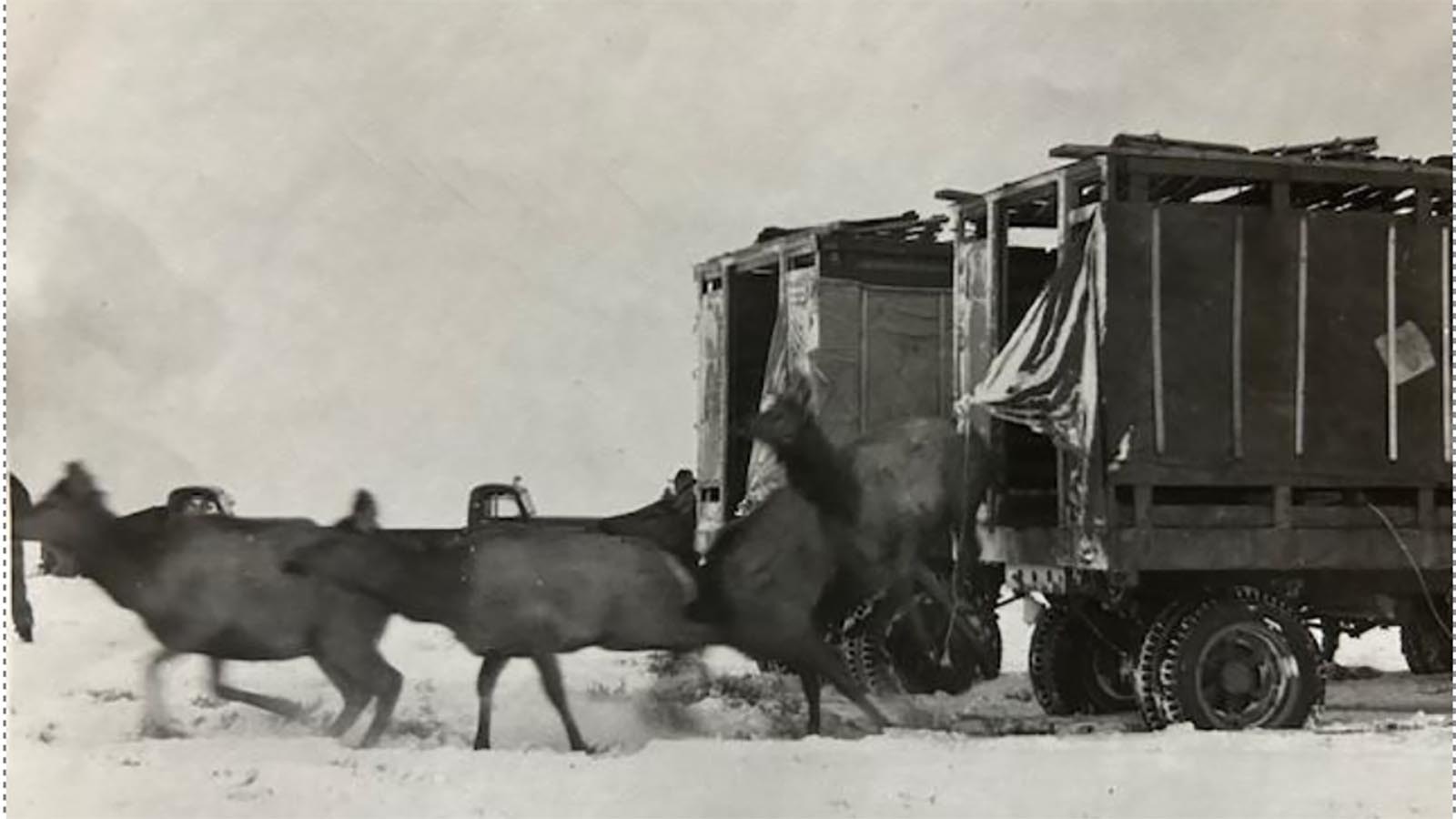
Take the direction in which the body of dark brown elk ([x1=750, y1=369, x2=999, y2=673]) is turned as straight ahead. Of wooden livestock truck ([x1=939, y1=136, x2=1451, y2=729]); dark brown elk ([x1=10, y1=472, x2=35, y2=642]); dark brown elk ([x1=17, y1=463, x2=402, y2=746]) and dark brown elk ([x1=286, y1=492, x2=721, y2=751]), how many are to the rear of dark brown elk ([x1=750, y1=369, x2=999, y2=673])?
1

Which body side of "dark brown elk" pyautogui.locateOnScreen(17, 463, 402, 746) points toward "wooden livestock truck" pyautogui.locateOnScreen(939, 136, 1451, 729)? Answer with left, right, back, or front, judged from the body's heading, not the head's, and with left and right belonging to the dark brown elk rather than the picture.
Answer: back

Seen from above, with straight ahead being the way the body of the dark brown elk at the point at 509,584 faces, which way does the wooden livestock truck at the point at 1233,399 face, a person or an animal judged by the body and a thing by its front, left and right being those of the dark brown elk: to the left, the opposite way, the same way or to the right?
the opposite way

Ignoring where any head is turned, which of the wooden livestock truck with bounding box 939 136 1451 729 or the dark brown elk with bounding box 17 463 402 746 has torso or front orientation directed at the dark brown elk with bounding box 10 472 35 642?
the dark brown elk with bounding box 17 463 402 746

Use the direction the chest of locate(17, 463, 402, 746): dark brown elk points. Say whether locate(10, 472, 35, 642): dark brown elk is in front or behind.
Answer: in front

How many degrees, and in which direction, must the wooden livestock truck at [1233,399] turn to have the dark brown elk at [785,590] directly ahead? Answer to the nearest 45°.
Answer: approximately 135° to its left

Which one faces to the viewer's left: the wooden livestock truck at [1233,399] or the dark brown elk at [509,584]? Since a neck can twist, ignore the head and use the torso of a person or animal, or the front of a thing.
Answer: the dark brown elk

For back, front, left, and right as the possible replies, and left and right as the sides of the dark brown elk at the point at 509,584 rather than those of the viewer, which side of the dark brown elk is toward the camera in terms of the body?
left

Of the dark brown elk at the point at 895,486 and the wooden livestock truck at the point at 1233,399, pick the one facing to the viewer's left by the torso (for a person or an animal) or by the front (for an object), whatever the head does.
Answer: the dark brown elk

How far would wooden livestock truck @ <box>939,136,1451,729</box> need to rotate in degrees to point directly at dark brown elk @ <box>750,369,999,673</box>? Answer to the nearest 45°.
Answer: approximately 135° to its left

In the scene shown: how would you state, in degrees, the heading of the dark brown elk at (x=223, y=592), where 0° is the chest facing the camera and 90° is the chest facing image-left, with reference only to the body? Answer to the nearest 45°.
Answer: approximately 90°

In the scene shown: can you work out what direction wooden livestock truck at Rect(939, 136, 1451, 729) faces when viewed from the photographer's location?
facing away from the viewer and to the right of the viewer

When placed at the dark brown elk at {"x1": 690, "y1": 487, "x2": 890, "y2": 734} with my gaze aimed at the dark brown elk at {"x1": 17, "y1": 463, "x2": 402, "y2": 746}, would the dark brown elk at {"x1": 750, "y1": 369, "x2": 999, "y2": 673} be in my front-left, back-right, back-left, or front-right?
back-right

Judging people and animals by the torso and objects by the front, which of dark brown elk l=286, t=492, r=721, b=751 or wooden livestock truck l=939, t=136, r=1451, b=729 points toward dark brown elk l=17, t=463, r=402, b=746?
dark brown elk l=286, t=492, r=721, b=751

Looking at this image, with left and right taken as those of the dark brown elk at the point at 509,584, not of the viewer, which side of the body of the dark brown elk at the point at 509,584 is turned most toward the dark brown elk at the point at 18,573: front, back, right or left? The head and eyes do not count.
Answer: front

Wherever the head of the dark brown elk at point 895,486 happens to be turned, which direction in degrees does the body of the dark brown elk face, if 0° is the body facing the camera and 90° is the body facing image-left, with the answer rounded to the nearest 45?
approximately 90°

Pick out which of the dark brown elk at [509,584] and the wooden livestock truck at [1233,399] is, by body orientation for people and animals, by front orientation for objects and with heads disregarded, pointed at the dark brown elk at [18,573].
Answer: the dark brown elk at [509,584]
